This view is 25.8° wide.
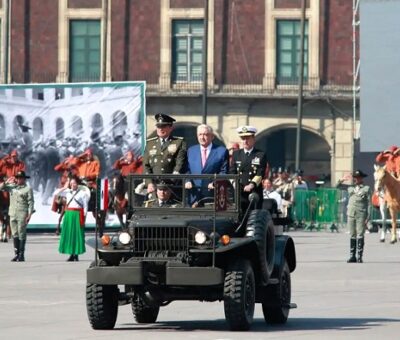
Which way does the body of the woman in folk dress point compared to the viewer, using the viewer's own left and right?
facing the viewer

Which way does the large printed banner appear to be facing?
toward the camera

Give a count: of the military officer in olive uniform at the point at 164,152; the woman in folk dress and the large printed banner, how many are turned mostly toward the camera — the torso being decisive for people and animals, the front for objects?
3

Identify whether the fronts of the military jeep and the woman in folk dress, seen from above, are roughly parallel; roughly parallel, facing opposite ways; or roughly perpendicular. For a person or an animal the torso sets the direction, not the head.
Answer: roughly parallel

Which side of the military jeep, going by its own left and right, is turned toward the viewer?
front

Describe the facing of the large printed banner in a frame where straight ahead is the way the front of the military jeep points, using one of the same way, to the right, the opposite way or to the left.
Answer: the same way

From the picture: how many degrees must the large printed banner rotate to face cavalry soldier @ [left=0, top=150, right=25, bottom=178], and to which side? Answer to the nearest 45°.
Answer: approximately 45° to its right

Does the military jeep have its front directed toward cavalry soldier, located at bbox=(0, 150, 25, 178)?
no

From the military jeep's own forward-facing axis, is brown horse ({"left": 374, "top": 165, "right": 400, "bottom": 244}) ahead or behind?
behind

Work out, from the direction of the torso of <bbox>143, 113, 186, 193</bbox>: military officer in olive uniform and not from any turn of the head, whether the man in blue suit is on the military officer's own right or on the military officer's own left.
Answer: on the military officer's own left

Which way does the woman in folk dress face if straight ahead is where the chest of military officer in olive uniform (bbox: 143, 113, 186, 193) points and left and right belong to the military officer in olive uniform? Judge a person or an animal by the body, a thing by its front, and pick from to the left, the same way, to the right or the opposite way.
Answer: the same way

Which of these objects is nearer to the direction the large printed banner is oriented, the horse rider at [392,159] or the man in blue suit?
the man in blue suit

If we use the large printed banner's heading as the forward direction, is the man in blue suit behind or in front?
in front
